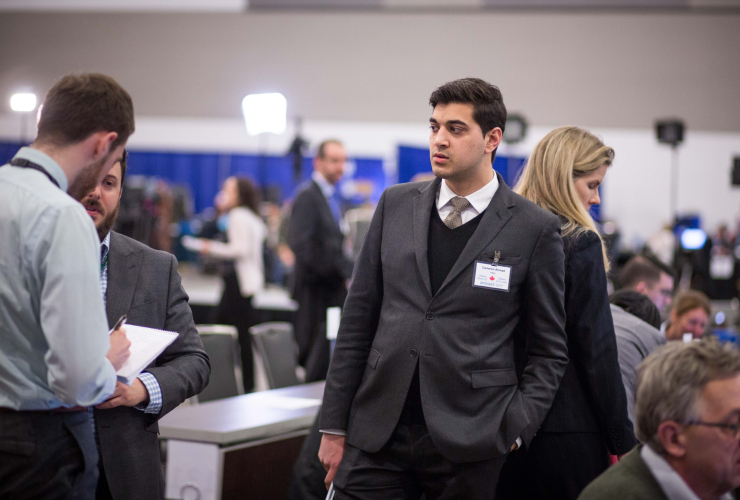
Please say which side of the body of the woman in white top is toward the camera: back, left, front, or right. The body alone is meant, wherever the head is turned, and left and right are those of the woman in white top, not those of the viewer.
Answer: left

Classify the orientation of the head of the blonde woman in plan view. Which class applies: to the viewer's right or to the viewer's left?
to the viewer's right

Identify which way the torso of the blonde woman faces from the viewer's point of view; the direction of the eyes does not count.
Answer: to the viewer's right

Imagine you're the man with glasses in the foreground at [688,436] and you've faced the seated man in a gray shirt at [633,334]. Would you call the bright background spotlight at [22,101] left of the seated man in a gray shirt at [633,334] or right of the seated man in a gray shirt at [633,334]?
left

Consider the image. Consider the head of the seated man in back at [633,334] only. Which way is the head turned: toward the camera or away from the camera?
away from the camera
